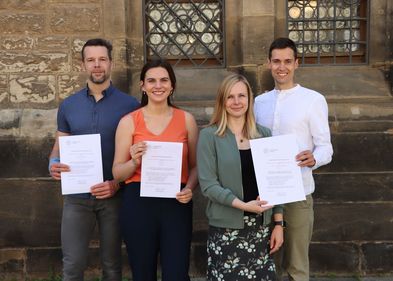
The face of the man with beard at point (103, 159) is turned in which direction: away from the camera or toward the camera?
toward the camera

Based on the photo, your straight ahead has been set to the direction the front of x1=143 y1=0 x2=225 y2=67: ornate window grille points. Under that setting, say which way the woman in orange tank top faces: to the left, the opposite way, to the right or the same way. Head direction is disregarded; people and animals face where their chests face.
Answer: the same way

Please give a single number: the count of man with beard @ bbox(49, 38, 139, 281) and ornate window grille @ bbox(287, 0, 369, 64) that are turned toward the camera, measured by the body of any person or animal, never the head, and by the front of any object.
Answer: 2

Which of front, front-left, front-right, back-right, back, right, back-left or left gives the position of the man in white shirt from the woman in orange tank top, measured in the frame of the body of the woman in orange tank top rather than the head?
left

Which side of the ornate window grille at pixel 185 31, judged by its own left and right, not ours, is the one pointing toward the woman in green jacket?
front

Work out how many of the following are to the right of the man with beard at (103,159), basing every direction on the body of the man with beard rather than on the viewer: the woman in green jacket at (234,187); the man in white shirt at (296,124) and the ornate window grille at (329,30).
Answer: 0

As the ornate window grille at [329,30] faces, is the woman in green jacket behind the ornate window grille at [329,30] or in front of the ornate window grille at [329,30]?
in front

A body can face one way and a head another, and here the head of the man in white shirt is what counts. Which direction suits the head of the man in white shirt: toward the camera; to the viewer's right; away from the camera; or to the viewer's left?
toward the camera

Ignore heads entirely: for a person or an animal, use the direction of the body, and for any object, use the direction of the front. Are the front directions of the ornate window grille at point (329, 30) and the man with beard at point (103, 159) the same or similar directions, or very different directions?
same or similar directions

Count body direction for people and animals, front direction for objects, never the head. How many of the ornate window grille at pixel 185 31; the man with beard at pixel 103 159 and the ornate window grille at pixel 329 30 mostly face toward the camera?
3

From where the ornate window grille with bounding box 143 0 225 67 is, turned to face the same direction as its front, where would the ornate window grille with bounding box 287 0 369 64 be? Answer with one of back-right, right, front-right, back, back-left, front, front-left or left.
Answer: left

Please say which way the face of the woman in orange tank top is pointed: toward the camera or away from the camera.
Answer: toward the camera

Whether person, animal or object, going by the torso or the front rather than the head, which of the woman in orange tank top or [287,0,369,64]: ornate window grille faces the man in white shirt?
the ornate window grille

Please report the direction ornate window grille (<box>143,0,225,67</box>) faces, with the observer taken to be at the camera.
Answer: facing the viewer

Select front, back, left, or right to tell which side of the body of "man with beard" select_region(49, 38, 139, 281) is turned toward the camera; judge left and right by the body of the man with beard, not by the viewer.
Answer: front

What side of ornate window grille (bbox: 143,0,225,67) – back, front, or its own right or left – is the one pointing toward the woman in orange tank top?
front

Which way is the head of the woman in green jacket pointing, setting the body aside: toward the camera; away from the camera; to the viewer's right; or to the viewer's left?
toward the camera

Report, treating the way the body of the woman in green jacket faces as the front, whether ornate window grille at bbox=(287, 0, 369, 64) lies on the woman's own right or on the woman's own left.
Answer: on the woman's own left

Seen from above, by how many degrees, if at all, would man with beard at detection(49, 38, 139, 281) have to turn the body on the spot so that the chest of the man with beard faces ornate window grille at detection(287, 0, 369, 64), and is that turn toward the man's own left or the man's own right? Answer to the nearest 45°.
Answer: approximately 135° to the man's own left
